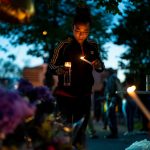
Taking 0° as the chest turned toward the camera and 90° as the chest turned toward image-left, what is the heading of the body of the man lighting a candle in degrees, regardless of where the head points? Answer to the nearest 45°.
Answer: approximately 0°

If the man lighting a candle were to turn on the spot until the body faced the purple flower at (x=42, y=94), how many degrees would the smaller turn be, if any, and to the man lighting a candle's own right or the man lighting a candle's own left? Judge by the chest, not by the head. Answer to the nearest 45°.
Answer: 0° — they already face it

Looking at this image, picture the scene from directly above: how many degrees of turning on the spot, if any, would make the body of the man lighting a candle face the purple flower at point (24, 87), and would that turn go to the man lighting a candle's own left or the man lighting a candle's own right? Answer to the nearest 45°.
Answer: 0° — they already face it

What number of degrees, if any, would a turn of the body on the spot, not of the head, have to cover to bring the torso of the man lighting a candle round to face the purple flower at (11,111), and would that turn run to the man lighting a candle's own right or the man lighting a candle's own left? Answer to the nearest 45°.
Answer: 0° — they already face it
